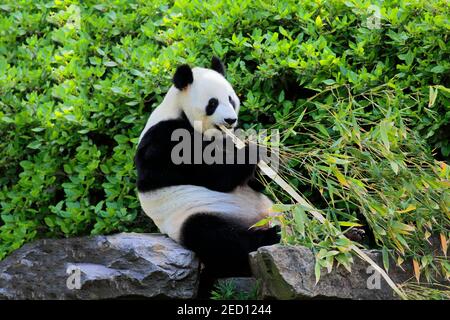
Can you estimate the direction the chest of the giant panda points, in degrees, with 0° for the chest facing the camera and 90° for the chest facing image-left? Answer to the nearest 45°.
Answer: approximately 270°

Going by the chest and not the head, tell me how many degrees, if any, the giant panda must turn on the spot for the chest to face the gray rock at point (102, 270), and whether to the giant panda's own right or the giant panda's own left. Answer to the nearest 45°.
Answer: approximately 135° to the giant panda's own right

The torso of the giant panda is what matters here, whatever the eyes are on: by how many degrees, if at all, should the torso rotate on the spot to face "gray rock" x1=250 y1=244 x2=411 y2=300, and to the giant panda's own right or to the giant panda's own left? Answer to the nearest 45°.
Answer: approximately 45° to the giant panda's own right
